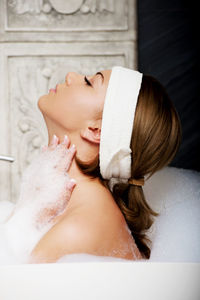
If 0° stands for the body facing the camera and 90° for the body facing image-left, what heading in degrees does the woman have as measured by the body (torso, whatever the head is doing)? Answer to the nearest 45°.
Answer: approximately 90°

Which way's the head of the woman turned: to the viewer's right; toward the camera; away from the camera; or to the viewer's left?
to the viewer's left
